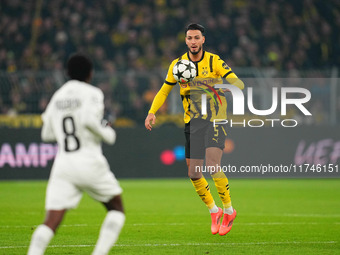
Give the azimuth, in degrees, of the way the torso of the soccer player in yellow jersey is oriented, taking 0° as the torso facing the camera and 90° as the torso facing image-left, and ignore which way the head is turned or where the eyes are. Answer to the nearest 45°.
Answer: approximately 0°

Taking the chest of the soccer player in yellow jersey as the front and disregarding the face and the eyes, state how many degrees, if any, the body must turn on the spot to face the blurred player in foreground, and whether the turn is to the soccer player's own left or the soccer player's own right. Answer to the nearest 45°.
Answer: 0° — they already face them
